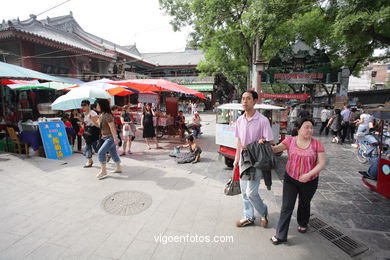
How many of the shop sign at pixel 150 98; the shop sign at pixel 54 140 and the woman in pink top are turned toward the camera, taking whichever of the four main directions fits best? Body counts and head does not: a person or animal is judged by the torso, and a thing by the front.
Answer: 3

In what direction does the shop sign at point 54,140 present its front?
toward the camera

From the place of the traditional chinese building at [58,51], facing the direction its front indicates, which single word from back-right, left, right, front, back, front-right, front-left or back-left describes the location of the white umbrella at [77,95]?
front-right

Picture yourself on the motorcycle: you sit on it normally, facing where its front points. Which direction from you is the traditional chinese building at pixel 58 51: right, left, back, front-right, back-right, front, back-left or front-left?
front-right

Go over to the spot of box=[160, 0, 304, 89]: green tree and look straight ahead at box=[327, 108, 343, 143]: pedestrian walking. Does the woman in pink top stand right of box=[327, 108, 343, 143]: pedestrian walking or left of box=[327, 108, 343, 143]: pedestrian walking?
right

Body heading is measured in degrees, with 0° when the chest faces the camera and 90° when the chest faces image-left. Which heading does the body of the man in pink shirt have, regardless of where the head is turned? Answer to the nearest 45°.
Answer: approximately 45°

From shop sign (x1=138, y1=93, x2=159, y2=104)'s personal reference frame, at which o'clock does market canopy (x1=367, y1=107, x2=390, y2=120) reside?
The market canopy is roughly at 11 o'clock from the shop sign.

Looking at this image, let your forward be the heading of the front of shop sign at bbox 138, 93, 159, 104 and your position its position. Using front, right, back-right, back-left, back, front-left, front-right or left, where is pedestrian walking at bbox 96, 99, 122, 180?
front

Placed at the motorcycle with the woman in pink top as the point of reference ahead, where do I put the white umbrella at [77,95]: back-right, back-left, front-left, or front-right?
front-right

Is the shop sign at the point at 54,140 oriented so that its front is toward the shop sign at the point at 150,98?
no

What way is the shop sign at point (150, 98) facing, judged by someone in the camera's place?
facing the viewer

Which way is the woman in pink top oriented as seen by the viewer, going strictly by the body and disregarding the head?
toward the camera

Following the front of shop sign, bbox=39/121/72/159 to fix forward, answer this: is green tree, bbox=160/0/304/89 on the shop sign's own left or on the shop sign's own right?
on the shop sign's own left

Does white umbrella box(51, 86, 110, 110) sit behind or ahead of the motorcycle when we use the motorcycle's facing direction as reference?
ahead

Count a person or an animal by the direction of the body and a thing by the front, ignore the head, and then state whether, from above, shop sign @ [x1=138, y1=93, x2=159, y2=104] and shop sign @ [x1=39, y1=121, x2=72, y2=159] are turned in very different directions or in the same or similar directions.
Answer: same or similar directions

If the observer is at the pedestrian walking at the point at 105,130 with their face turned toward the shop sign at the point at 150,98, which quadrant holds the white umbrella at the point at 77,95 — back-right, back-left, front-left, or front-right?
front-left

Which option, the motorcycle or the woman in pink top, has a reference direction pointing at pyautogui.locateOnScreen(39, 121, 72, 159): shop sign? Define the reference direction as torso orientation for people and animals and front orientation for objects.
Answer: the motorcycle
